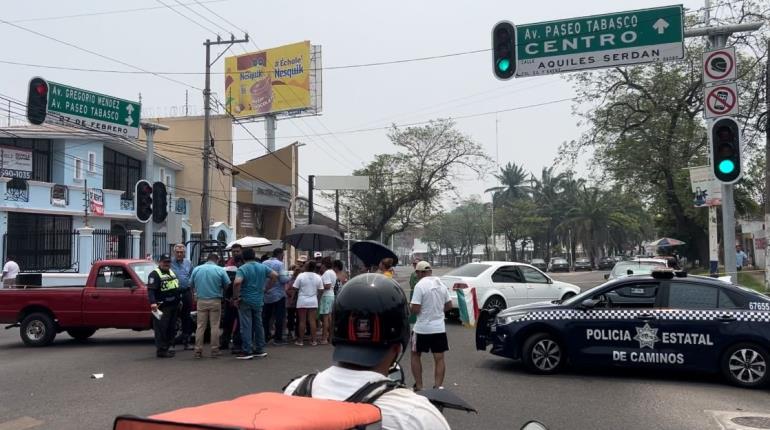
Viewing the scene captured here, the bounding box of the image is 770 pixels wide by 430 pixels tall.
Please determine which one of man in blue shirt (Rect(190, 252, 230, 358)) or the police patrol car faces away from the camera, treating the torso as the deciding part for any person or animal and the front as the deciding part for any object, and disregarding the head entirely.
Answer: the man in blue shirt

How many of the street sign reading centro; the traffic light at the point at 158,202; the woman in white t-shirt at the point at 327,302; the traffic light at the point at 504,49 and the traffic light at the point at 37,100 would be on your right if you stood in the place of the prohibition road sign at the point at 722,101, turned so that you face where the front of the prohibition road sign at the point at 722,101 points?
5

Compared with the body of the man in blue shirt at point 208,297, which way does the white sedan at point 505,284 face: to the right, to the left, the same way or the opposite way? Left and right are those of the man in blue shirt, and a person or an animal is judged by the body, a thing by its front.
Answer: to the right

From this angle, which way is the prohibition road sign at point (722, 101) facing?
toward the camera

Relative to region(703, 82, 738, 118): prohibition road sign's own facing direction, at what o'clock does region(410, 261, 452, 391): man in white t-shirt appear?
The man in white t-shirt is roughly at 1 o'clock from the prohibition road sign.

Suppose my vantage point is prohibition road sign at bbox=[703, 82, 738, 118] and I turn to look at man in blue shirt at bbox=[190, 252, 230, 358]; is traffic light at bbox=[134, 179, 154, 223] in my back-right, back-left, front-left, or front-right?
front-right

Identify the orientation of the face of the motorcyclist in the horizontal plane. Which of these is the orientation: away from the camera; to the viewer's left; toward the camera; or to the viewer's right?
away from the camera

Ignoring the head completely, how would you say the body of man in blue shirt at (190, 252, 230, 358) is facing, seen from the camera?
away from the camera

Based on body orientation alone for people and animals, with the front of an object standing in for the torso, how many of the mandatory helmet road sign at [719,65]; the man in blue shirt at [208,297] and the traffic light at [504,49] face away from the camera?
1

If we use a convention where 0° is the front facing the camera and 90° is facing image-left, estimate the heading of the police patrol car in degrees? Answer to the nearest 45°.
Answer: approximately 90°

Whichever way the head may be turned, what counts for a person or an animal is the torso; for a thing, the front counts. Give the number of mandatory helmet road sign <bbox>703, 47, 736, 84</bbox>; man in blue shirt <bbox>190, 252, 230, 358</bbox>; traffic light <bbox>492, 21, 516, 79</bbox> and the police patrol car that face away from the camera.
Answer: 1

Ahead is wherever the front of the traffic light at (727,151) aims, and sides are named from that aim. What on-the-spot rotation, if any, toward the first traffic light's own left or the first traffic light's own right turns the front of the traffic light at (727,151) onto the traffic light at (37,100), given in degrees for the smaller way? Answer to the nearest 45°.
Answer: approximately 90° to the first traffic light's own right

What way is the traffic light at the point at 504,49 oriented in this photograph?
toward the camera

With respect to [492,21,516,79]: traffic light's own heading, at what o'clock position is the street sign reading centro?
The street sign reading centro is roughly at 9 o'clock from the traffic light.
